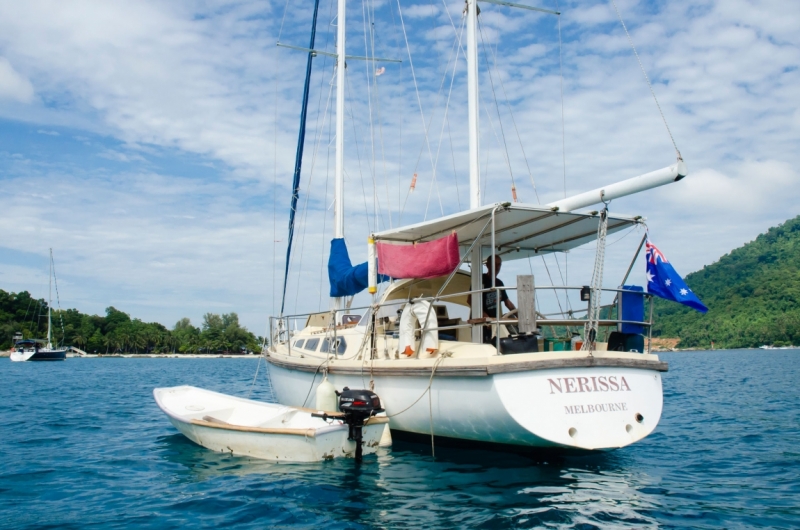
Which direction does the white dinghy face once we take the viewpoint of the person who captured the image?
facing away from the viewer and to the left of the viewer

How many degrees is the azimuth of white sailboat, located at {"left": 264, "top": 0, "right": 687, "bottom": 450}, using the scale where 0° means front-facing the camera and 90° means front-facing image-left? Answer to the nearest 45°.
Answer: approximately 135°
